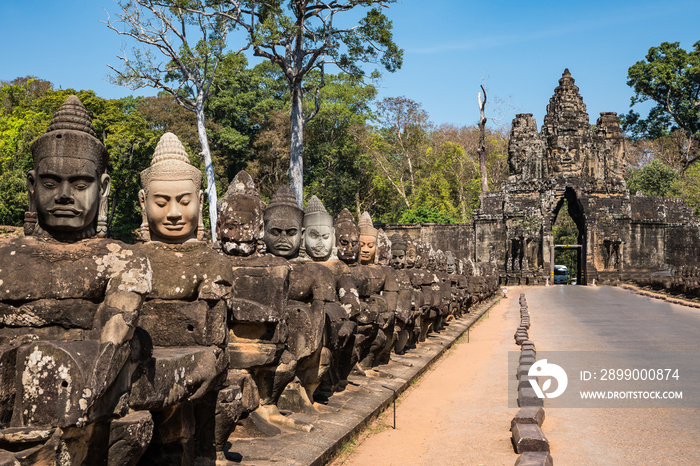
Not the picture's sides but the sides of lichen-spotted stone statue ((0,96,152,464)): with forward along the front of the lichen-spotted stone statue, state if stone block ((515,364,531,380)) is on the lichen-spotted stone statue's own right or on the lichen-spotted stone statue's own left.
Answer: on the lichen-spotted stone statue's own left

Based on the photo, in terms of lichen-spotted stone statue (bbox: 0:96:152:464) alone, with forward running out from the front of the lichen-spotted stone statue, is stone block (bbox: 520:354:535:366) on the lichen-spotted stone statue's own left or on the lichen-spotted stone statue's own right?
on the lichen-spotted stone statue's own left

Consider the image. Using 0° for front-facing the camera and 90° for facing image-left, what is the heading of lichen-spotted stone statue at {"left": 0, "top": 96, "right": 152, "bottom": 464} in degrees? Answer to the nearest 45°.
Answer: approximately 0°
